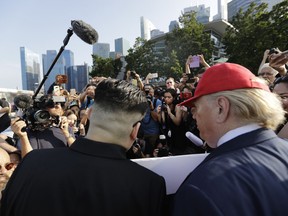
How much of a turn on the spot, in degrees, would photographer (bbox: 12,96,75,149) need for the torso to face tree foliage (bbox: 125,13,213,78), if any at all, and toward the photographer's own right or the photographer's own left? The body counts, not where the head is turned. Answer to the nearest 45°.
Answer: approximately 90° to the photographer's own left

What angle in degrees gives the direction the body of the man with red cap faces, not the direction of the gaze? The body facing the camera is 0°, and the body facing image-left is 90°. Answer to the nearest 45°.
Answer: approximately 135°

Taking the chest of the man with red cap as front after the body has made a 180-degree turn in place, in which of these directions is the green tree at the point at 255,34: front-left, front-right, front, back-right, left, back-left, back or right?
back-left

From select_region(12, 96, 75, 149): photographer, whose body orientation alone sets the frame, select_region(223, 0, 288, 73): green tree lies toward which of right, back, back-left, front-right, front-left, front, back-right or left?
left

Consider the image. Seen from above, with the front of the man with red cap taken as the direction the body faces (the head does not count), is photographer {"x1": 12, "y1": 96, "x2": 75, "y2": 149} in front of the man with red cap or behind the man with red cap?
in front

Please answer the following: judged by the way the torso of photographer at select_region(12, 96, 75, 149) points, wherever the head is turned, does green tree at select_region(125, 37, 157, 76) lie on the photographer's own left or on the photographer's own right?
on the photographer's own left

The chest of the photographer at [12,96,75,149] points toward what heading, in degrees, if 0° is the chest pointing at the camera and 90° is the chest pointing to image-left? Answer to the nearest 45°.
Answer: approximately 315°

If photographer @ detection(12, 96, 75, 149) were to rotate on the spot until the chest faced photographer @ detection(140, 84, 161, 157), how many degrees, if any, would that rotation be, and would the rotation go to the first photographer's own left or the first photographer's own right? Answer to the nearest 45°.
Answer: approximately 90° to the first photographer's own left
